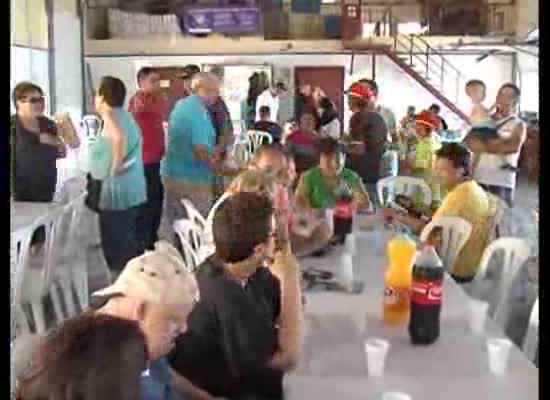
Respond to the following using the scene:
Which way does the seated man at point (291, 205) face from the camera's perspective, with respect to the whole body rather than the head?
to the viewer's right

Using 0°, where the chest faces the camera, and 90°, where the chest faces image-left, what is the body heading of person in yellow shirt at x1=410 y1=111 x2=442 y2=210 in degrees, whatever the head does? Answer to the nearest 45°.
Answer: approximately 45°

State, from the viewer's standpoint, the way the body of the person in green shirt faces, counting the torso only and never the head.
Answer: toward the camera

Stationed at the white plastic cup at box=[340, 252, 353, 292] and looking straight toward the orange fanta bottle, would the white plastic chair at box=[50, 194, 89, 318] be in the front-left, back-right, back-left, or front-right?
back-right

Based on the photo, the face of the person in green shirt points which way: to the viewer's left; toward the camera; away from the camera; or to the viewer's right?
toward the camera

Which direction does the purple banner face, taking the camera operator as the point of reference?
facing the viewer

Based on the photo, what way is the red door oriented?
toward the camera

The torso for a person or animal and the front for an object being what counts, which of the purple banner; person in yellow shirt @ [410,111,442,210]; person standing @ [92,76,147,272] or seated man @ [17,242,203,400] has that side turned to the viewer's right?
the seated man

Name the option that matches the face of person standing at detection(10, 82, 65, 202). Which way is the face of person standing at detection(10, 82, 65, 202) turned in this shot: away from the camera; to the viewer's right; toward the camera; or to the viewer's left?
toward the camera
